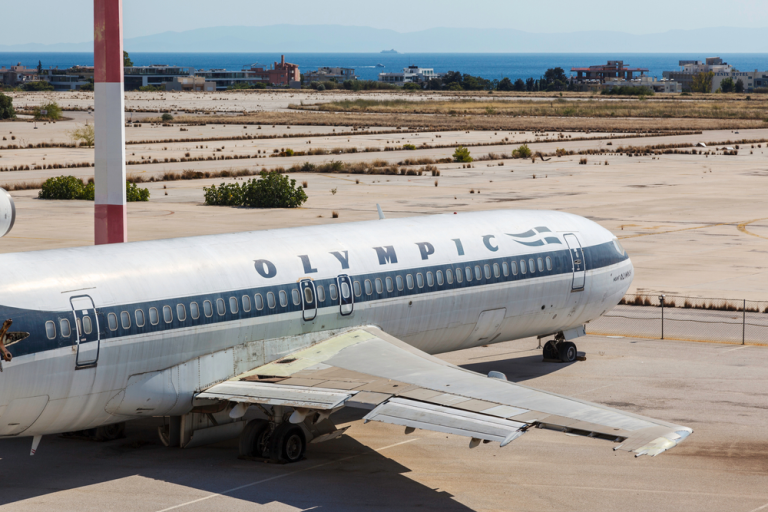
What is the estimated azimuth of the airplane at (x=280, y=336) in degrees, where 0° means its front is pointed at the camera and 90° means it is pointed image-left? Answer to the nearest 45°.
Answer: approximately 225°

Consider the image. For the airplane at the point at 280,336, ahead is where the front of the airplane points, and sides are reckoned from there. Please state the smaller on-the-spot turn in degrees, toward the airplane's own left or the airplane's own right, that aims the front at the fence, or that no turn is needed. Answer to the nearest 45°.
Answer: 0° — it already faces it

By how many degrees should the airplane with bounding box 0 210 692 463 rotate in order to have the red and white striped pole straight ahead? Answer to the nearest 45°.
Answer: approximately 90° to its left

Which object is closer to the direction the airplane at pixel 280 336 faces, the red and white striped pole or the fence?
the fence
